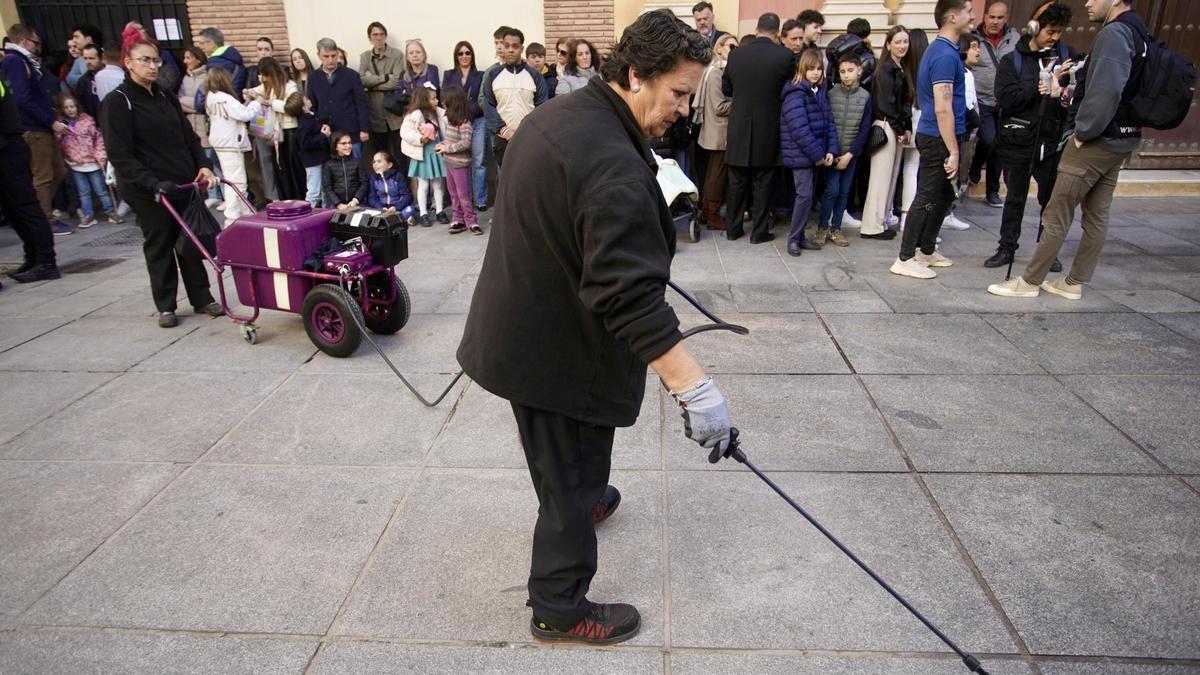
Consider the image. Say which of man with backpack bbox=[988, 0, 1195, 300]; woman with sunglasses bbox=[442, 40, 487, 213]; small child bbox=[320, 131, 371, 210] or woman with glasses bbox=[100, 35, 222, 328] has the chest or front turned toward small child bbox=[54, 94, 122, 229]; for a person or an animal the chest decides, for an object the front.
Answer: the man with backpack

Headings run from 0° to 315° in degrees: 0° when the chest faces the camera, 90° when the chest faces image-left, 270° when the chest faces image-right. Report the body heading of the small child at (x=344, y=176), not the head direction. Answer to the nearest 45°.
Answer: approximately 0°

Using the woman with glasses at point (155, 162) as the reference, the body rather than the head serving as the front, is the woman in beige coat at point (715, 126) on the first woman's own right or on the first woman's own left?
on the first woman's own left

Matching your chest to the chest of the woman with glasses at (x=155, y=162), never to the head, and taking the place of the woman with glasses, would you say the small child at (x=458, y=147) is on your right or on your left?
on your left

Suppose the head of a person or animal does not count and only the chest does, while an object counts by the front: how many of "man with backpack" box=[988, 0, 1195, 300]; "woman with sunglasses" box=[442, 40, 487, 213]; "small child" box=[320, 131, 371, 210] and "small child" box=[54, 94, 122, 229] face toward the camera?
3

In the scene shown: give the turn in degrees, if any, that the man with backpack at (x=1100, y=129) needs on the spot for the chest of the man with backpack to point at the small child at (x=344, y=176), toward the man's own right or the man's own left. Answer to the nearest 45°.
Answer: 0° — they already face them

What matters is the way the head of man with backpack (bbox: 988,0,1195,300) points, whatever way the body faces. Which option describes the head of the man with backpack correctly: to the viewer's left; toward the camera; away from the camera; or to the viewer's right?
to the viewer's left

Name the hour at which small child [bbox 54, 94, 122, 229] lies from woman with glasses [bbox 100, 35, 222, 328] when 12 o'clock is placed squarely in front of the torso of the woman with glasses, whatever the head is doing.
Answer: The small child is roughly at 7 o'clock from the woman with glasses.

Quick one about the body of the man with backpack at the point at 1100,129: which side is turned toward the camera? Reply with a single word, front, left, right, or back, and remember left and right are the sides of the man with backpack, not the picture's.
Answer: left

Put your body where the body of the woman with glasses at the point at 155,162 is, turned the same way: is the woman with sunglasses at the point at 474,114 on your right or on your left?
on your left
